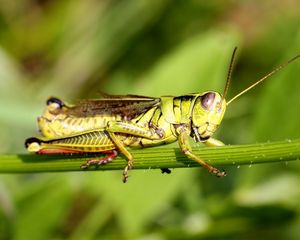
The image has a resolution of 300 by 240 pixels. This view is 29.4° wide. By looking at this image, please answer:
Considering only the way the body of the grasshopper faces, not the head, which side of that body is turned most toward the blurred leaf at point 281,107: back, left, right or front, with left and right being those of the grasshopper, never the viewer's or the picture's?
front

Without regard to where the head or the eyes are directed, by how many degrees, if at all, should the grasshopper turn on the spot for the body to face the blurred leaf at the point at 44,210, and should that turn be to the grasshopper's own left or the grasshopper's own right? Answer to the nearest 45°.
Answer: approximately 135° to the grasshopper's own left

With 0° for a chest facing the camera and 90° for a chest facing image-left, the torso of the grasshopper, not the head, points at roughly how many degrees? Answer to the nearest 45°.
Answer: approximately 270°

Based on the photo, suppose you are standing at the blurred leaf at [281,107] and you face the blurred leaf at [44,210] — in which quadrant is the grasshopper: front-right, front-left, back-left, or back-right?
front-left
